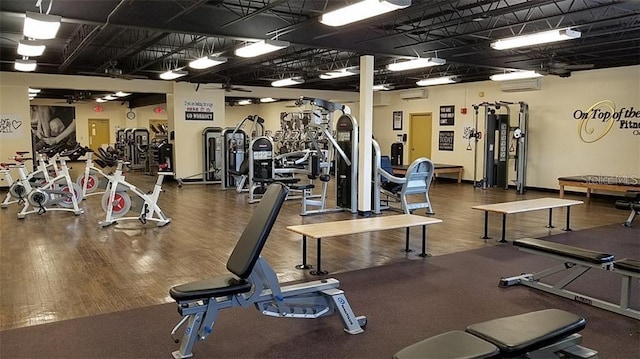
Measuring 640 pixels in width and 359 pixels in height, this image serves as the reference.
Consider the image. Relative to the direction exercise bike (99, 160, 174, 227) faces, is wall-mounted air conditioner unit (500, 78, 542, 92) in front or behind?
behind

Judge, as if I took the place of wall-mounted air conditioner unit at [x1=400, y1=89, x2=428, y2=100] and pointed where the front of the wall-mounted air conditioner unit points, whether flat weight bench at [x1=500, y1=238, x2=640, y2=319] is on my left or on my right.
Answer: on my left

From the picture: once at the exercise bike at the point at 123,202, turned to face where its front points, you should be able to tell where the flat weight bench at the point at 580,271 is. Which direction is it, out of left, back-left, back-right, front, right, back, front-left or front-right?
back-left

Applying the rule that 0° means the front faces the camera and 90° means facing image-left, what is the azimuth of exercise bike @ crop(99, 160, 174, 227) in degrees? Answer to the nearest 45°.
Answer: approximately 90°

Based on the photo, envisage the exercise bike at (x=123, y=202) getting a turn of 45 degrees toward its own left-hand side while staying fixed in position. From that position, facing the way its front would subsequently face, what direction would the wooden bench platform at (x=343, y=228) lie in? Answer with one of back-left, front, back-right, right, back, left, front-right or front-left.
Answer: left

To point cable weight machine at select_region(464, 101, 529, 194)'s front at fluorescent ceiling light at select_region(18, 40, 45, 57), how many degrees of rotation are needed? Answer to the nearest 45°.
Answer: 0° — it already faces it
